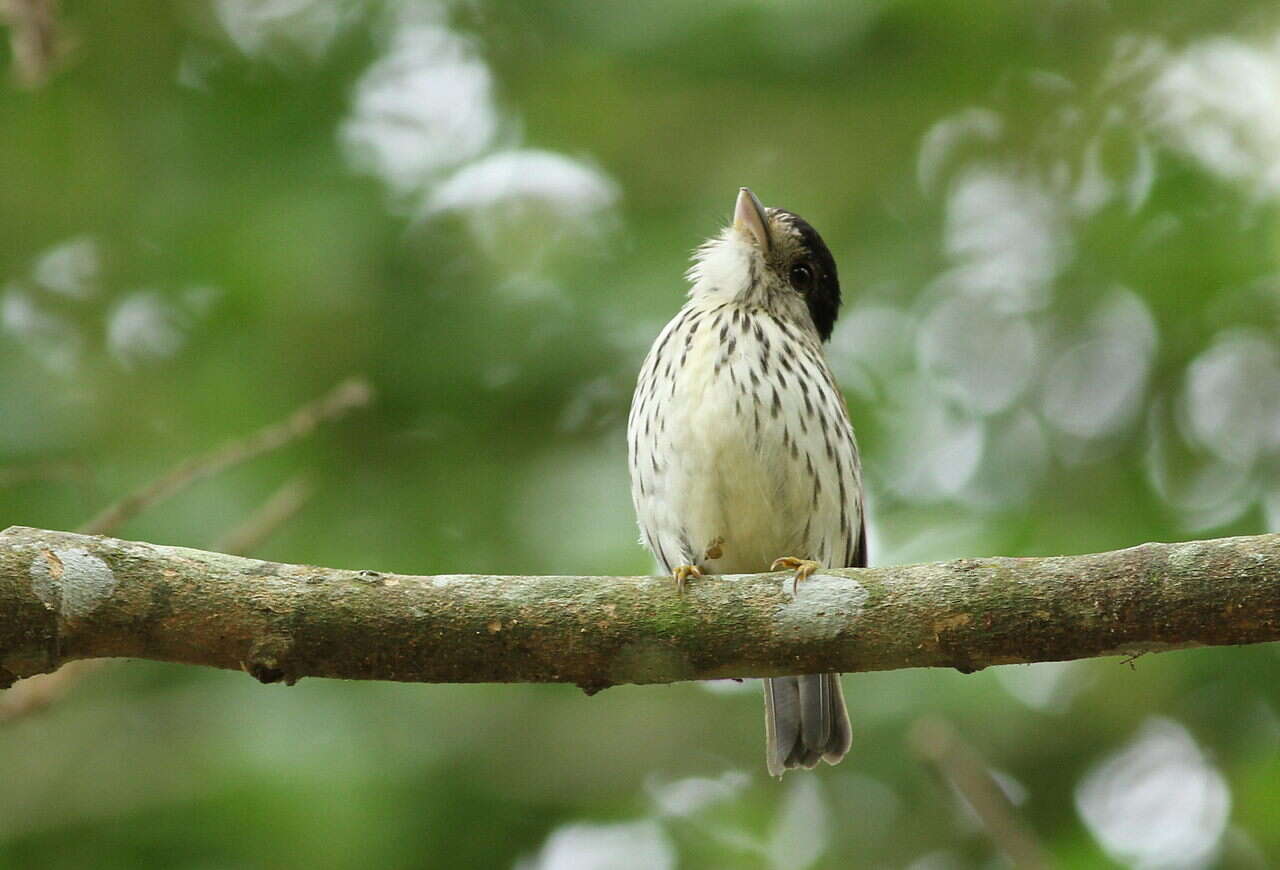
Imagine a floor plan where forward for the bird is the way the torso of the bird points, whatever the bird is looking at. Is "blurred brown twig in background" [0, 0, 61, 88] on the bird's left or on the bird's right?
on the bird's right

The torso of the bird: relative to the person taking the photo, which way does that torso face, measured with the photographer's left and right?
facing the viewer
